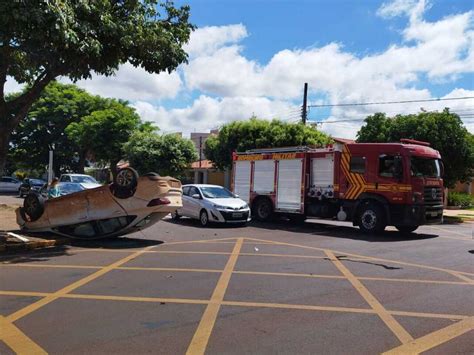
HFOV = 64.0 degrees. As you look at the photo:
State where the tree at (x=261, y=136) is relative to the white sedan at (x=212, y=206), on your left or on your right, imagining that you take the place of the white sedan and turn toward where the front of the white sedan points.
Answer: on your left

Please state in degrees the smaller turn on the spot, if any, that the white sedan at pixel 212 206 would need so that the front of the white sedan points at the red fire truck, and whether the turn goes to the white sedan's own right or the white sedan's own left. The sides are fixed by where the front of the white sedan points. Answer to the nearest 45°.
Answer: approximately 45° to the white sedan's own left

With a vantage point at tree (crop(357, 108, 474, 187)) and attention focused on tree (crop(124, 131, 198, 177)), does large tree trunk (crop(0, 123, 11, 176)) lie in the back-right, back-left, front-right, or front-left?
front-left

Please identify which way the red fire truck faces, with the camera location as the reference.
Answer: facing the viewer and to the right of the viewer

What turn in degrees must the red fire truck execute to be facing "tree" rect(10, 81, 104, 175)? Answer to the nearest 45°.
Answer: approximately 180°

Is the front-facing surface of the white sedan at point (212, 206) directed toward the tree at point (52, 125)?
no

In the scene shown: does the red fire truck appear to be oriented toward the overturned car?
no

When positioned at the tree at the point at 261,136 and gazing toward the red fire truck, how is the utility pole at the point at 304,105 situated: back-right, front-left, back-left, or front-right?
back-left

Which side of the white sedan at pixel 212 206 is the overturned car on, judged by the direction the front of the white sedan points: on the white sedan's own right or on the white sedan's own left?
on the white sedan's own right

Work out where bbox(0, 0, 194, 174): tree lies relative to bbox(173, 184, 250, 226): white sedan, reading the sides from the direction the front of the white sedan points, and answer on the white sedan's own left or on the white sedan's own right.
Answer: on the white sedan's own right

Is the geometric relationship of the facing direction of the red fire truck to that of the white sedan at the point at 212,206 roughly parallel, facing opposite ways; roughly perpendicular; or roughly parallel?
roughly parallel

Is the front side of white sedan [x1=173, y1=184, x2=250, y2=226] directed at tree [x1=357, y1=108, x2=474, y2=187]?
no

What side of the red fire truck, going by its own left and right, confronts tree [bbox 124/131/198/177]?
back

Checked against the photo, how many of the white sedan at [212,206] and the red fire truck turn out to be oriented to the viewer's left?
0
